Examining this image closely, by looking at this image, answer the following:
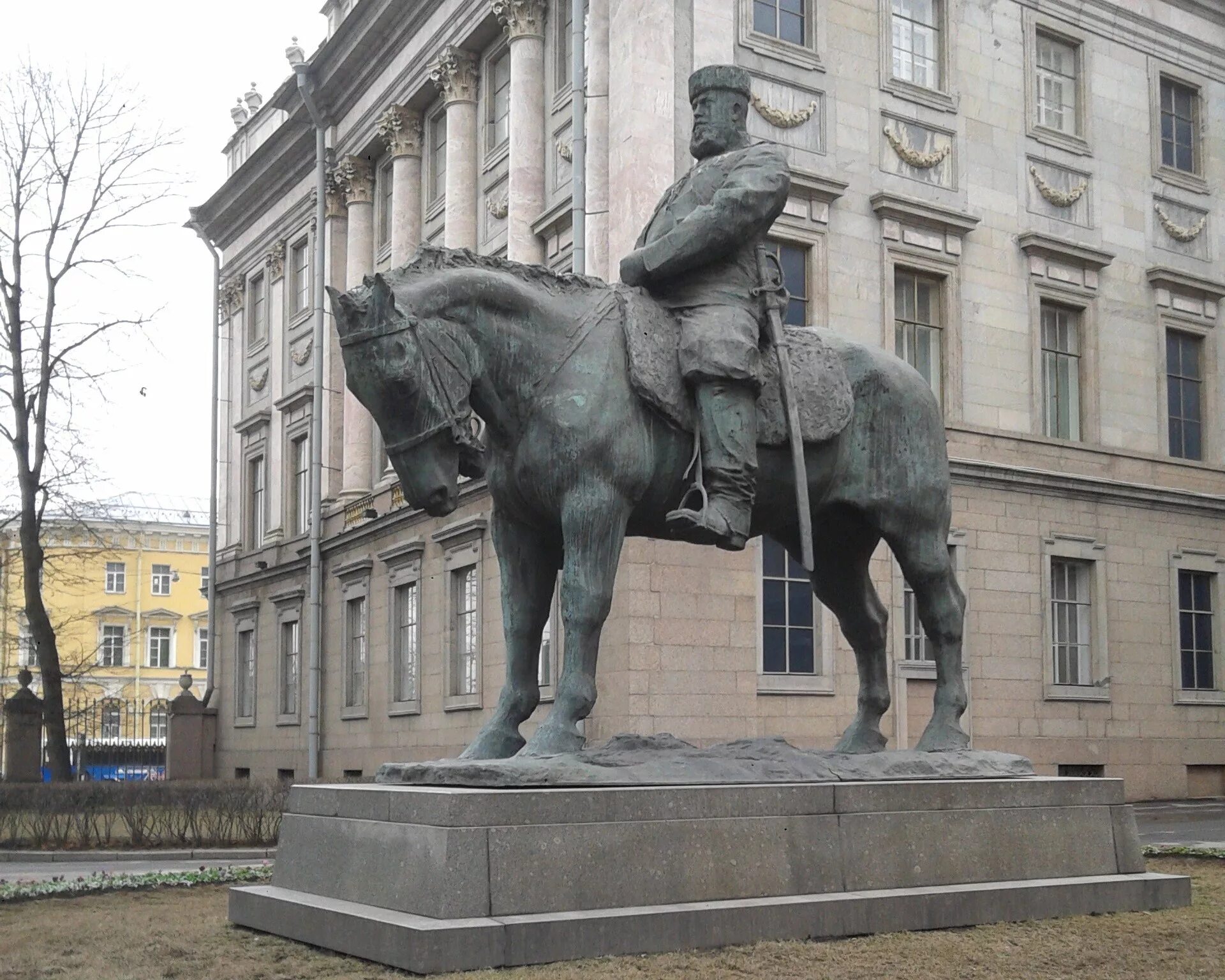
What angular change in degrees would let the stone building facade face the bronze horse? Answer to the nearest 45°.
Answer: approximately 45° to its left

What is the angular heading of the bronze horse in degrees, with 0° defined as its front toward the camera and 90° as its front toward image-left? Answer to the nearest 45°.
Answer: approximately 45°

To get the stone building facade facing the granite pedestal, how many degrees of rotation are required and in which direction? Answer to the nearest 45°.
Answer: approximately 45° to its left

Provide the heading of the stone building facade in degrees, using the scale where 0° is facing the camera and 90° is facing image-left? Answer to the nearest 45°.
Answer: approximately 45°
